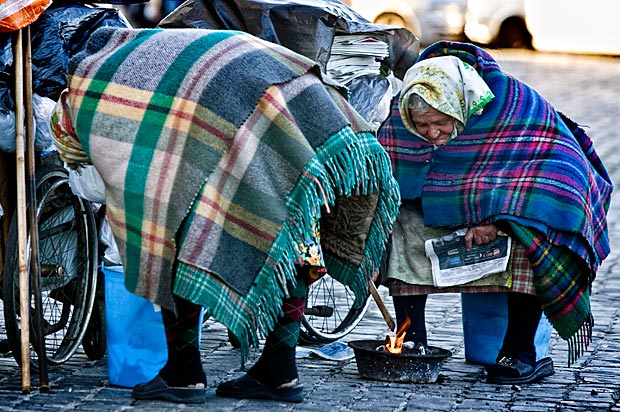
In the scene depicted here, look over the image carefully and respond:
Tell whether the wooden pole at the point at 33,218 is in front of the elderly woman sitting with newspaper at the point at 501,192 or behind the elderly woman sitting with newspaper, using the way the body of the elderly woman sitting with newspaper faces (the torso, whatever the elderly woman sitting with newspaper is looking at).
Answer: in front

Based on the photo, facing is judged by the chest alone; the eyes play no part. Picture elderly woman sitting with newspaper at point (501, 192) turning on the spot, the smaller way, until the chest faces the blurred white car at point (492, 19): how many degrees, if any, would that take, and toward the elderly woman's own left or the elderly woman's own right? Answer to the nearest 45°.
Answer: approximately 135° to the elderly woman's own right

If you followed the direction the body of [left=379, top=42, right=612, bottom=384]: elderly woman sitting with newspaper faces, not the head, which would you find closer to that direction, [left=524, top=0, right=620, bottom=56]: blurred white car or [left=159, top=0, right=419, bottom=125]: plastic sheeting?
the plastic sheeting

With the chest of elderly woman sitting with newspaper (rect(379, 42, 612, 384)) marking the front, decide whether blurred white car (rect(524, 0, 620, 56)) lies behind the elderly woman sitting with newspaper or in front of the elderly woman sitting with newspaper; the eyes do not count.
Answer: behind

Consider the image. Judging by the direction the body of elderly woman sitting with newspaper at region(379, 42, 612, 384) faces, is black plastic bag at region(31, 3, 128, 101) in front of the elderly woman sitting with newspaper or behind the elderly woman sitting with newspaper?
in front

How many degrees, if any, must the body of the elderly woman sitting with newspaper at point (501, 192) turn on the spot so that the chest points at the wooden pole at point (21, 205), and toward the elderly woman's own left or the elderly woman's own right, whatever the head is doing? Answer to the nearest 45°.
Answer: approximately 45° to the elderly woman's own right

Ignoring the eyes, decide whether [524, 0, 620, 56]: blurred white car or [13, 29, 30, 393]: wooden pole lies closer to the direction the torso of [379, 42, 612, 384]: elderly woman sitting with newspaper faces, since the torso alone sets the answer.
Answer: the wooden pole

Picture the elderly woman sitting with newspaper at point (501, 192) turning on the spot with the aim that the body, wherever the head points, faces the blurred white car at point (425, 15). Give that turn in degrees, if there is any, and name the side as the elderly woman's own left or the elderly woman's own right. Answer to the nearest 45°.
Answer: approximately 135° to the elderly woman's own right

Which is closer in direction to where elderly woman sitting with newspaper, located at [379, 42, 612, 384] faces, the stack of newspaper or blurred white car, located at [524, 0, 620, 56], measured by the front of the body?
the stack of newspaper

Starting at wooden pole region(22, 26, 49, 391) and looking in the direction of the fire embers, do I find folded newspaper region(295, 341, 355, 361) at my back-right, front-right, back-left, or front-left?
front-left

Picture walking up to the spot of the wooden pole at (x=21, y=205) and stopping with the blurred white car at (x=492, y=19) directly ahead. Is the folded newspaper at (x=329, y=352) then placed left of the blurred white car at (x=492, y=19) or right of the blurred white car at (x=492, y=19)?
right

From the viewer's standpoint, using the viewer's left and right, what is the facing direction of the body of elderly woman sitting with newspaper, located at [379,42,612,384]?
facing the viewer and to the left of the viewer
